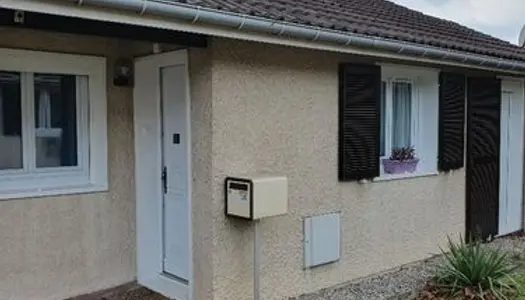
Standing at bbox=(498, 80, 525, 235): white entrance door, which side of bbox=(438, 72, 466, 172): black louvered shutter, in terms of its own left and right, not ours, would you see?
left

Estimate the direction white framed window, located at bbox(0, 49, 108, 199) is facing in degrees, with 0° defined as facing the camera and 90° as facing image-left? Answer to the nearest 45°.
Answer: approximately 315°

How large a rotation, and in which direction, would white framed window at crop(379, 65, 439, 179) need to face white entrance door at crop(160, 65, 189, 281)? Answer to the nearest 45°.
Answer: approximately 90° to its right

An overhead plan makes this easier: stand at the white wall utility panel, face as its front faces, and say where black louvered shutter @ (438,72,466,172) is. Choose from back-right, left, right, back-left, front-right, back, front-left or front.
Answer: left

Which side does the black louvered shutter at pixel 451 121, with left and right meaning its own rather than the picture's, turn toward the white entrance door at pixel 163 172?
right

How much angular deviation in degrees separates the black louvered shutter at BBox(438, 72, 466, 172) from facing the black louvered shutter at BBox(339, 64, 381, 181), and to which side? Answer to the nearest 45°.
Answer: approximately 90° to its right

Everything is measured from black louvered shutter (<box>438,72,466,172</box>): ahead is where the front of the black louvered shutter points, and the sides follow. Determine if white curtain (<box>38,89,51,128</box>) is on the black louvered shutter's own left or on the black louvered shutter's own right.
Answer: on the black louvered shutter's own right

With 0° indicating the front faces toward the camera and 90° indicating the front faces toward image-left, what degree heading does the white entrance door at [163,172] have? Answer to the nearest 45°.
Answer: approximately 45°

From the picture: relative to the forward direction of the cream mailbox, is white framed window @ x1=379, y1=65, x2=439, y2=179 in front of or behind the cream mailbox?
behind

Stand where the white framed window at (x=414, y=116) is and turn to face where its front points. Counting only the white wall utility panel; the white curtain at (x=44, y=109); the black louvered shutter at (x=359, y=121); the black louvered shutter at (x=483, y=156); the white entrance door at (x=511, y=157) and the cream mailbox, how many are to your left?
2
